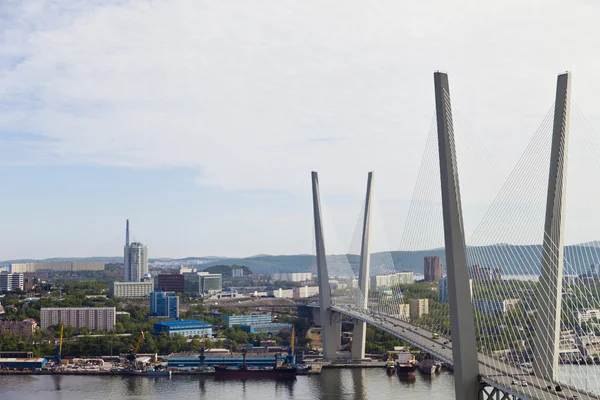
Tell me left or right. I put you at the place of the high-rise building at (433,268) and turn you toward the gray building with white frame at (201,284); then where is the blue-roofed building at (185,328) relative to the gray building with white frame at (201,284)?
left
